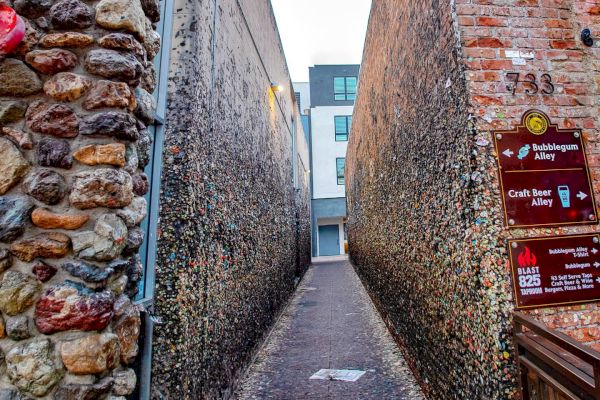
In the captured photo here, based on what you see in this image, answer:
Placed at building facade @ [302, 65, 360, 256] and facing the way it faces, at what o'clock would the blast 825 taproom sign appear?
The blast 825 taproom sign is roughly at 12 o'clock from the building facade.

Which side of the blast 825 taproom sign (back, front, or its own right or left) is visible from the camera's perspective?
front

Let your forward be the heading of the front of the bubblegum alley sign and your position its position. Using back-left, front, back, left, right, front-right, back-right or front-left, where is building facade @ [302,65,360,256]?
back-right

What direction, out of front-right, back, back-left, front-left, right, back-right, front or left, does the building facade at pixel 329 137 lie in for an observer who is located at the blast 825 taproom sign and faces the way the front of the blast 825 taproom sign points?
back-right

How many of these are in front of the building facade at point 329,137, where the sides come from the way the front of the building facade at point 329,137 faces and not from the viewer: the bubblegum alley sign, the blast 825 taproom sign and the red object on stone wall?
3

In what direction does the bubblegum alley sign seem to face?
toward the camera

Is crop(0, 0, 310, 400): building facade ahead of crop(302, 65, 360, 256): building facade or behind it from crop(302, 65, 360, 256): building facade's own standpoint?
ahead

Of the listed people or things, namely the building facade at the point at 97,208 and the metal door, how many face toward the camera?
2

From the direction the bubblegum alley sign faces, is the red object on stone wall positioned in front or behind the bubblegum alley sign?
in front

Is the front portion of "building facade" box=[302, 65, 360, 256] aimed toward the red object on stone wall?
yes

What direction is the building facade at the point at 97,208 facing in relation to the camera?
toward the camera

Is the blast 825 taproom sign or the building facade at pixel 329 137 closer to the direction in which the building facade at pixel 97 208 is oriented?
the blast 825 taproom sign

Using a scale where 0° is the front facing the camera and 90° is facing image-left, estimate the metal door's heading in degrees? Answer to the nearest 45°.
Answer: approximately 0°

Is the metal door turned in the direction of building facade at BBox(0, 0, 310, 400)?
yes
